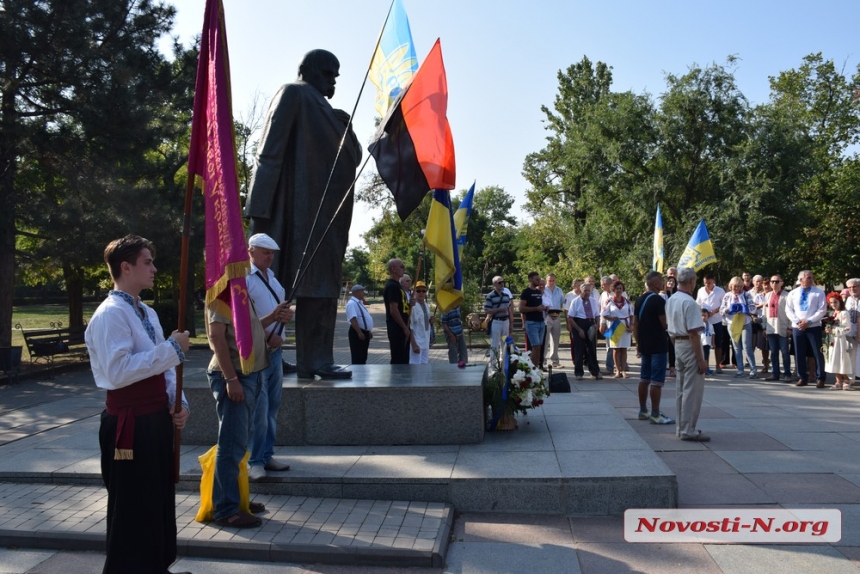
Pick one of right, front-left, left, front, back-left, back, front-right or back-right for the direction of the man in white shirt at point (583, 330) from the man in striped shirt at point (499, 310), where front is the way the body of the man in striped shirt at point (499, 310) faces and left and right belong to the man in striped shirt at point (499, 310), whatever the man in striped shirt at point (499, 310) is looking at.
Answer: front-left

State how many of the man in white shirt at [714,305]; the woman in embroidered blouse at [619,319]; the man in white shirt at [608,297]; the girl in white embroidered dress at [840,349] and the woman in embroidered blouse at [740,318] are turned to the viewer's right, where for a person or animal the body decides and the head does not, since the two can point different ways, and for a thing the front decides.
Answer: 0

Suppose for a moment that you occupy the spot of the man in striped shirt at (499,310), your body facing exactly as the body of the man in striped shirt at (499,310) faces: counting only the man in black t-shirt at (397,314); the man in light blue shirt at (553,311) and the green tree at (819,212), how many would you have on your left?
2

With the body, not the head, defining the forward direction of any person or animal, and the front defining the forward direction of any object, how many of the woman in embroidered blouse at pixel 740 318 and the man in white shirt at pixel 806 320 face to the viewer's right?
0

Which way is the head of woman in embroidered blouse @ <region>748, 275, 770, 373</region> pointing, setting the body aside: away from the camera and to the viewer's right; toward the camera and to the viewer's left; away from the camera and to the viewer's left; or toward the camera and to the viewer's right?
toward the camera and to the viewer's left

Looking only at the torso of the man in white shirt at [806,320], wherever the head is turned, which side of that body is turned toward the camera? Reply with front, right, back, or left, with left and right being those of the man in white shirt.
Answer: front

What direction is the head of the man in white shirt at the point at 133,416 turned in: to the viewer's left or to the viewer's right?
to the viewer's right

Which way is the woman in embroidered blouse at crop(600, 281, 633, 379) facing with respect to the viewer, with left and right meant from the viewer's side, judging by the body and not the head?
facing the viewer

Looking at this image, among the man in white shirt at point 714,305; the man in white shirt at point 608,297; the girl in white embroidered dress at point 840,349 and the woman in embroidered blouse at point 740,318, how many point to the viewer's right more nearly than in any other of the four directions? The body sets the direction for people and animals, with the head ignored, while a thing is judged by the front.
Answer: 0

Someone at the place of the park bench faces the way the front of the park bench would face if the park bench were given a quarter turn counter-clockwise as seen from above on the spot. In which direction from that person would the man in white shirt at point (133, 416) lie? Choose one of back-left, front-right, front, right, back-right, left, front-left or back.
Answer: back-right

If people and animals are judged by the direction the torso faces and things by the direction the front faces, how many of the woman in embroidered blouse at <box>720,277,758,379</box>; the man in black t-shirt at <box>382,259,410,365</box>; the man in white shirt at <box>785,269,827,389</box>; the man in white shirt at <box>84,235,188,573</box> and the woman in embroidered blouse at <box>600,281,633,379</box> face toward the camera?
3
